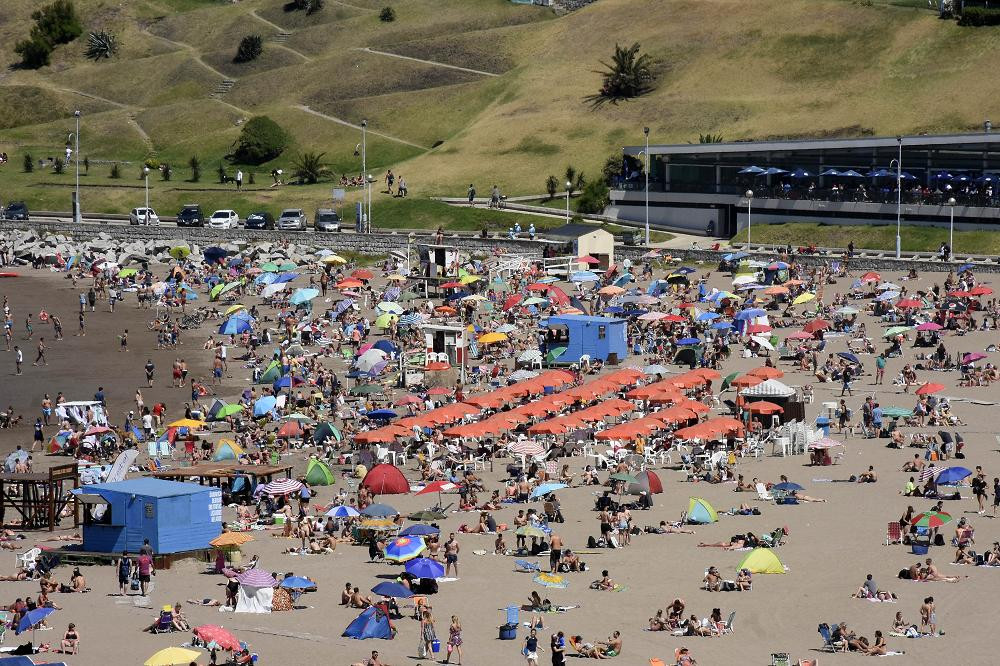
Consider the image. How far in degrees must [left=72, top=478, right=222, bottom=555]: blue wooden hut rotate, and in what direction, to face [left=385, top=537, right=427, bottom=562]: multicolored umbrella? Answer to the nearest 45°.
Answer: approximately 90° to its left

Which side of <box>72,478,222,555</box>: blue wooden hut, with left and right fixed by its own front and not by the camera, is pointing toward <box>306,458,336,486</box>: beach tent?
back

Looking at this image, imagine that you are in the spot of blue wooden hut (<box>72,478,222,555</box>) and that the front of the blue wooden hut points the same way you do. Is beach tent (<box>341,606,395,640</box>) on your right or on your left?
on your left

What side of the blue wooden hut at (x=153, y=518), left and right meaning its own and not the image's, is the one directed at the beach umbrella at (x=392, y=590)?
left

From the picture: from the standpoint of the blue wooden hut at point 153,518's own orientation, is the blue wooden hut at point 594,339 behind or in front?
behind

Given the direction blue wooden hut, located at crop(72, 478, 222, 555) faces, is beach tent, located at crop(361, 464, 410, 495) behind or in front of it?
behind

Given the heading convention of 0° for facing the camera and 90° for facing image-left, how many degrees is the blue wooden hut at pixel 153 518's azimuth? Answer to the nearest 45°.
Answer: approximately 45°

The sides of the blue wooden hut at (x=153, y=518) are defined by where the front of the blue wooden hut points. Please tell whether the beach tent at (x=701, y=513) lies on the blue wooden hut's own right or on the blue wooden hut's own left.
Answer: on the blue wooden hut's own left

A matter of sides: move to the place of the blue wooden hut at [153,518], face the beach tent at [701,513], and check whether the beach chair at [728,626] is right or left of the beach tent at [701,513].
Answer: right

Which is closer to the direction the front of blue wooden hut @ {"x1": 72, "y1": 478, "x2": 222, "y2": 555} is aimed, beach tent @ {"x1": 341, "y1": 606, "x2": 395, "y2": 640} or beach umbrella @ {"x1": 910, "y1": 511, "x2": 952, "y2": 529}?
the beach tent
